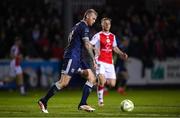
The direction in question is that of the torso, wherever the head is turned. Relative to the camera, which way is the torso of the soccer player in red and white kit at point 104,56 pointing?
toward the camera

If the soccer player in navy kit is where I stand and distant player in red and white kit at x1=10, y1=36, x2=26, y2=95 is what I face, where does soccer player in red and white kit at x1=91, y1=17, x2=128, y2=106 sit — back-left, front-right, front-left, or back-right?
front-right

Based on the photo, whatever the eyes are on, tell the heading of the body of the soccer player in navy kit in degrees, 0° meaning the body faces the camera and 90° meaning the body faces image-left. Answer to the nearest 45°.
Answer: approximately 270°

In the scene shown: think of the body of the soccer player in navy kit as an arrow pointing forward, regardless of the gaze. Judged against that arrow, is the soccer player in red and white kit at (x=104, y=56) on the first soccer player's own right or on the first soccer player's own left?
on the first soccer player's own left

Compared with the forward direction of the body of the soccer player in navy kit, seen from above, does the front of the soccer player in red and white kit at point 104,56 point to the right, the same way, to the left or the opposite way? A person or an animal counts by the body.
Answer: to the right

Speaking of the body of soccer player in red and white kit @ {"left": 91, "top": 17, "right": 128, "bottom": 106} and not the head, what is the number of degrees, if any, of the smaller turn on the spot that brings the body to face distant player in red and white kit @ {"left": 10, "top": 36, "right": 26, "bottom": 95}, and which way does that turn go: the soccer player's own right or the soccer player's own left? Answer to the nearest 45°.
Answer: approximately 135° to the soccer player's own right

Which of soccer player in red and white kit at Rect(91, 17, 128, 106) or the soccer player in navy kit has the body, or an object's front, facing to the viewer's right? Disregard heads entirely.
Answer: the soccer player in navy kit
